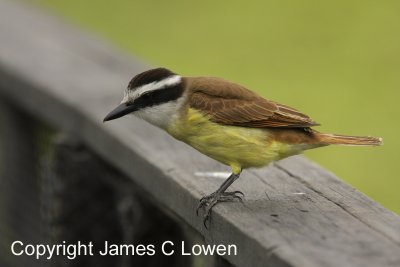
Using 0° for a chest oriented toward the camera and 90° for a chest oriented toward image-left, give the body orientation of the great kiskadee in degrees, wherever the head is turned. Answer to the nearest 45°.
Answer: approximately 90°
